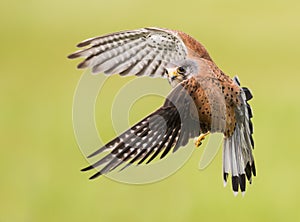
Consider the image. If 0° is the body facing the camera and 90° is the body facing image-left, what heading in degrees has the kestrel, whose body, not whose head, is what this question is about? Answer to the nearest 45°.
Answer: approximately 45°
